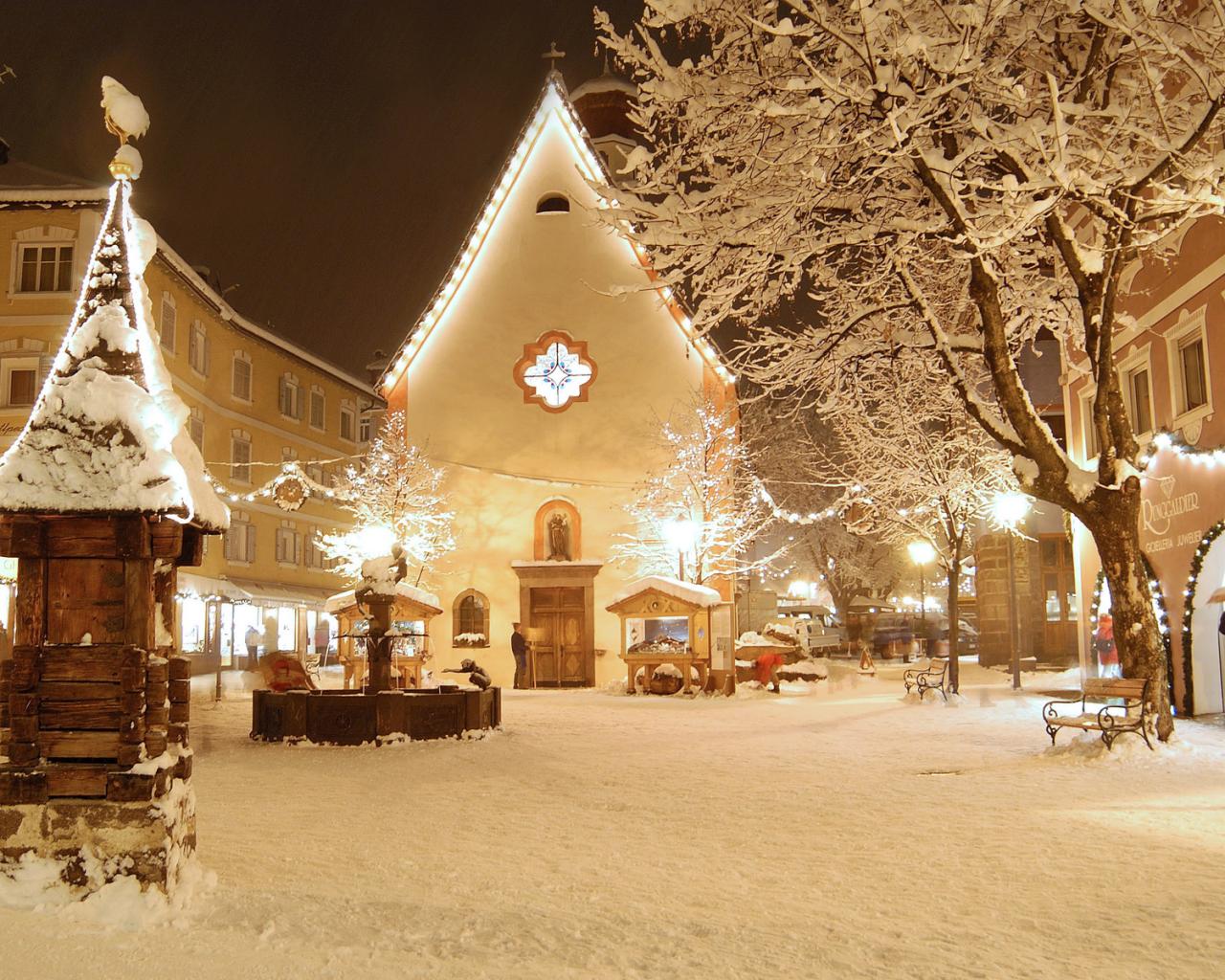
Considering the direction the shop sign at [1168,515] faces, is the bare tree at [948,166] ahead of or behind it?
ahead

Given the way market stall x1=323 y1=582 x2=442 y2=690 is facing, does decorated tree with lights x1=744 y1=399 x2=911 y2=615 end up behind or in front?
behind

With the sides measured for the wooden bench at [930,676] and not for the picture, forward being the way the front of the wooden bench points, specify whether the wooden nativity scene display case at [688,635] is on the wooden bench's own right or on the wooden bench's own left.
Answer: on the wooden bench's own right

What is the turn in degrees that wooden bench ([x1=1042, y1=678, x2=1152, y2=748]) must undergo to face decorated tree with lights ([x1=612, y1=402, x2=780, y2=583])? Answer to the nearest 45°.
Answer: approximately 90° to its right

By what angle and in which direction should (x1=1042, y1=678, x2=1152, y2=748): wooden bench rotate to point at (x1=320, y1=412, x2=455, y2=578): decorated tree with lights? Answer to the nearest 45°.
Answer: approximately 90° to its right

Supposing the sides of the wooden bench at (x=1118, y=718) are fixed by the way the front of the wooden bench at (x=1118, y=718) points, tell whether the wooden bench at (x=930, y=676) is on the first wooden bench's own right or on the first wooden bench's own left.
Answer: on the first wooden bench's own right

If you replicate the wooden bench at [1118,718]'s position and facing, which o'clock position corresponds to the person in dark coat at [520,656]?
The person in dark coat is roughly at 3 o'clock from the wooden bench.

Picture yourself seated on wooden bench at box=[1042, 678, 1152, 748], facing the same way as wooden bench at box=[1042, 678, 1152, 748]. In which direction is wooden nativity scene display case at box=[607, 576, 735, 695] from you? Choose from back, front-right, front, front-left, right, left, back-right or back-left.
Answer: right

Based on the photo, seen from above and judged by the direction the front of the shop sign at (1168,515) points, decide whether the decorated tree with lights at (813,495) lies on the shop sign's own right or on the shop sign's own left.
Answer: on the shop sign's own right

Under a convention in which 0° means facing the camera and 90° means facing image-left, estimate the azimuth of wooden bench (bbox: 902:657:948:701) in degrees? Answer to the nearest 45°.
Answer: approximately 45°

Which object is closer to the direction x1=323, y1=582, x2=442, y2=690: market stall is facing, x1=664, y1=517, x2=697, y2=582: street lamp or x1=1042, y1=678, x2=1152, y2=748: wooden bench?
the wooden bench
